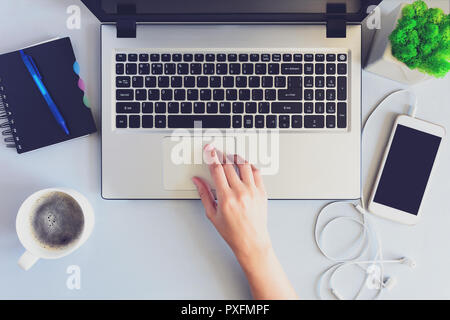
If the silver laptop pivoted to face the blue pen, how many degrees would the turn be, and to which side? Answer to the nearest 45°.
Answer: approximately 90° to its right

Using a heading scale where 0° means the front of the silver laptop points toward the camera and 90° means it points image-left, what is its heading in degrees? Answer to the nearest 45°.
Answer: approximately 0°

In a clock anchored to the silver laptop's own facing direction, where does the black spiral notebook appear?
The black spiral notebook is roughly at 3 o'clock from the silver laptop.
